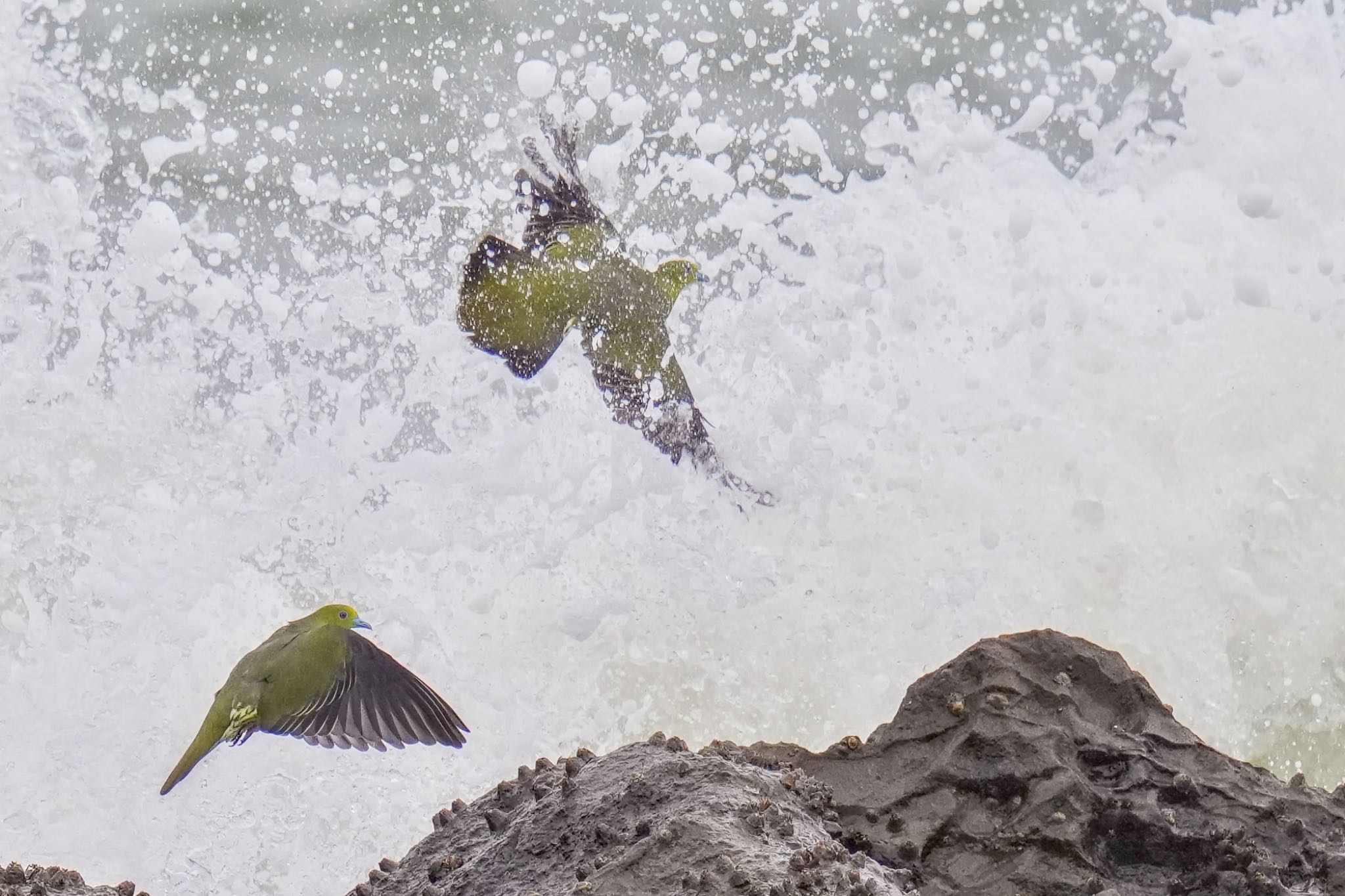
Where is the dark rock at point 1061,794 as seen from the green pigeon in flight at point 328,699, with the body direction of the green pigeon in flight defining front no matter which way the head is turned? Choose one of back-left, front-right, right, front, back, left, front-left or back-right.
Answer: front-right

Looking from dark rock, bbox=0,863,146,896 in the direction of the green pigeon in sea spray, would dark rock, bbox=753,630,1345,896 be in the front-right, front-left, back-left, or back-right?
front-right

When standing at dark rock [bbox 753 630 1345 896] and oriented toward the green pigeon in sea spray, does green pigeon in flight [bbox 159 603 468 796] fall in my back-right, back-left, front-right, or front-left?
front-left

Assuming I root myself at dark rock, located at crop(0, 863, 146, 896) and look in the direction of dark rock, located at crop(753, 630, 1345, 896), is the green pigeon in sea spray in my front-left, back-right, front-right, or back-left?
front-left

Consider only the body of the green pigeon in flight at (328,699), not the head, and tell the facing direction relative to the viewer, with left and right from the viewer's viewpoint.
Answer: facing to the right of the viewer
